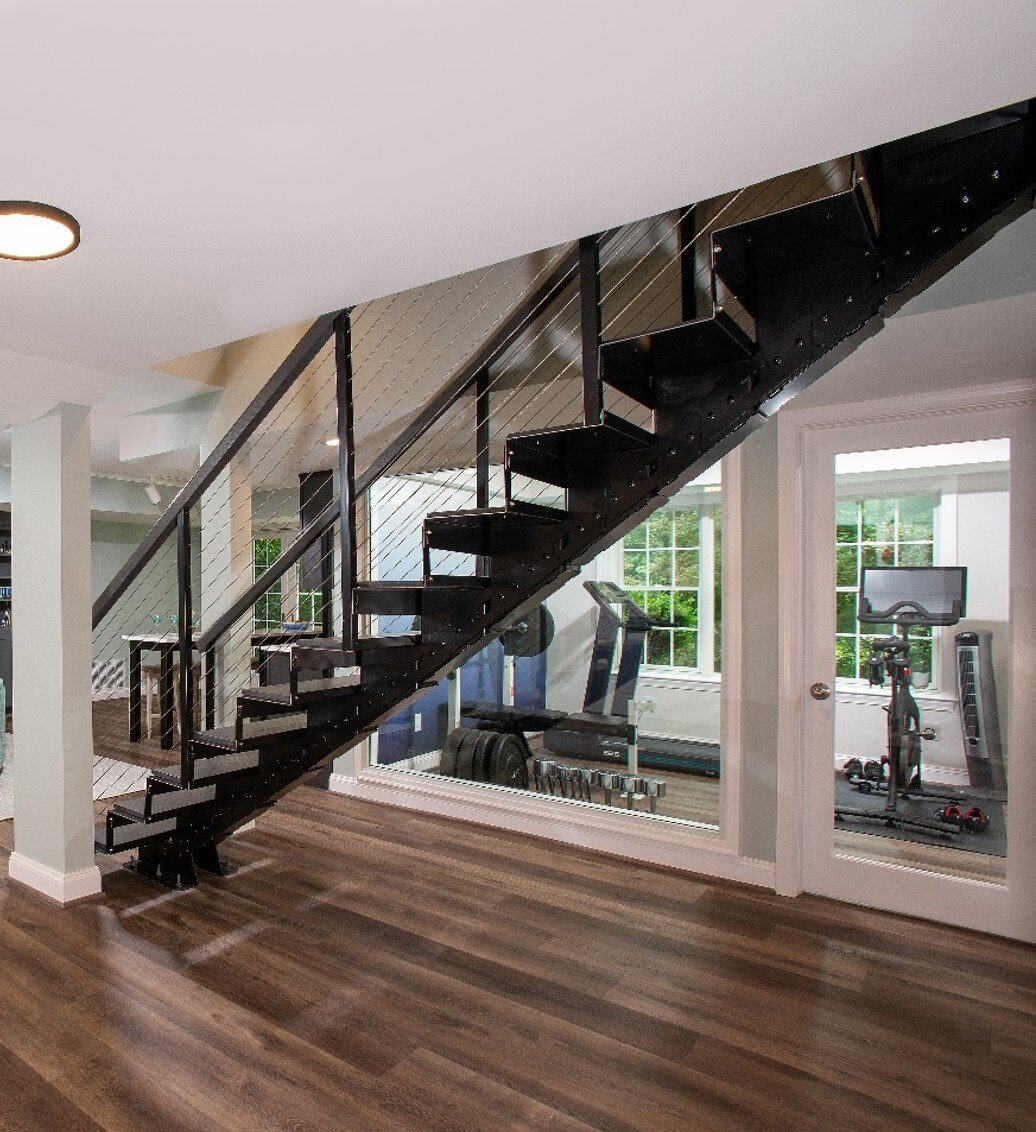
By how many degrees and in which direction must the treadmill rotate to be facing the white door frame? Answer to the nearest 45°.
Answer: approximately 135° to its left

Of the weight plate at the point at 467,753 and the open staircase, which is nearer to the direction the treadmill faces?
the weight plate

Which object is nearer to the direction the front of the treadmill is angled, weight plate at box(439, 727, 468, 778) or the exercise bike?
the weight plate

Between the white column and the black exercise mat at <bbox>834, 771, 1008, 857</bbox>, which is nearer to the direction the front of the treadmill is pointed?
the white column

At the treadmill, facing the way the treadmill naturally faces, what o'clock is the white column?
The white column is roughly at 11 o'clock from the treadmill.

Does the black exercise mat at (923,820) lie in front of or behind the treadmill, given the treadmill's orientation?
behind

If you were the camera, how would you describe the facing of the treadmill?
facing to the left of the viewer

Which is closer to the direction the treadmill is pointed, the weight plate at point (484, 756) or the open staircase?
the weight plate
